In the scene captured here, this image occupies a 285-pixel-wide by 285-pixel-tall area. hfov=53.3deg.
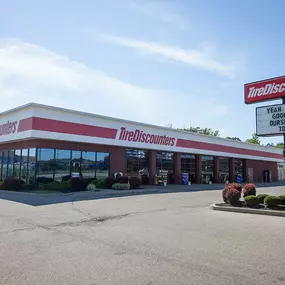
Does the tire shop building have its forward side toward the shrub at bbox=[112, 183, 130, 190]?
yes

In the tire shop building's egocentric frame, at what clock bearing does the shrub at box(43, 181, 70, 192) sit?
The shrub is roughly at 2 o'clock from the tire shop building.

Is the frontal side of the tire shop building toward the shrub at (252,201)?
yes

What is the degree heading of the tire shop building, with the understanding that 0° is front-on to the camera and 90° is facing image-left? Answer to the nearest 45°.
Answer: approximately 315°

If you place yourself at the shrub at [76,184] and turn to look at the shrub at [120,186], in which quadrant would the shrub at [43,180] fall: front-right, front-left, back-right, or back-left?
back-left
